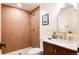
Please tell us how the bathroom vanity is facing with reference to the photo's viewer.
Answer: facing the viewer and to the left of the viewer
